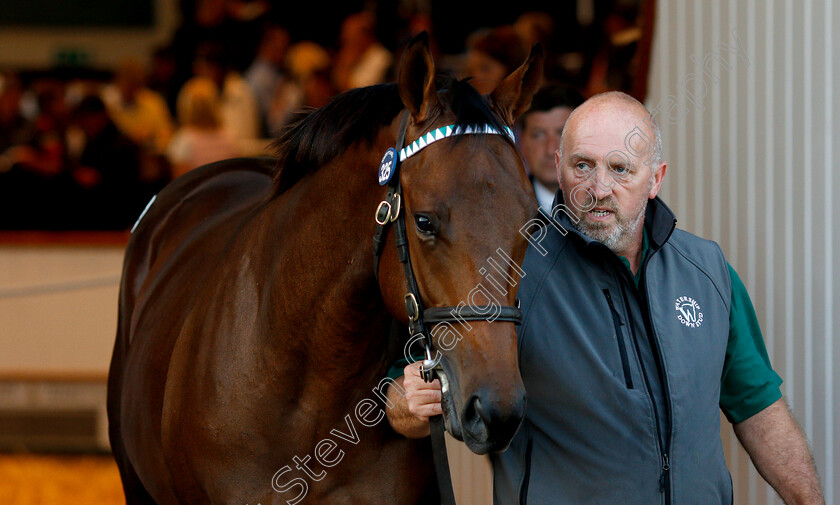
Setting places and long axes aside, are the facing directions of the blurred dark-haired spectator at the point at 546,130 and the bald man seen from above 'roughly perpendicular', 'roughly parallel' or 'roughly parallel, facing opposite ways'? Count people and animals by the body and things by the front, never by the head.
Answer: roughly parallel

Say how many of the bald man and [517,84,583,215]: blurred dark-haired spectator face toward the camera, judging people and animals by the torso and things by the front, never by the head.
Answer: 2

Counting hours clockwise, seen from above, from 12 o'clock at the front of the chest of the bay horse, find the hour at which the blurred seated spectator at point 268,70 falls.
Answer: The blurred seated spectator is roughly at 7 o'clock from the bay horse.

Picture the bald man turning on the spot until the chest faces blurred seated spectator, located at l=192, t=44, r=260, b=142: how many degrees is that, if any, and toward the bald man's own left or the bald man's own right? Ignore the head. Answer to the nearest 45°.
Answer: approximately 135° to the bald man's own right

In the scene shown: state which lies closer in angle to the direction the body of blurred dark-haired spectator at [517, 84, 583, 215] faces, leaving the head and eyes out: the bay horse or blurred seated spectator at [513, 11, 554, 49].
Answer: the bay horse

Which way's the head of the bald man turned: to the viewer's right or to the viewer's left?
to the viewer's left

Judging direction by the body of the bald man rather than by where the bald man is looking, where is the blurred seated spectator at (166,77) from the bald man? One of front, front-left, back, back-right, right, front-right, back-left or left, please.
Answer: back-right

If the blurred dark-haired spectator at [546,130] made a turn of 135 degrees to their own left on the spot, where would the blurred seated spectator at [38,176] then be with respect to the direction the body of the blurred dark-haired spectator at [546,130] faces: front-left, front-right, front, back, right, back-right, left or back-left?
left

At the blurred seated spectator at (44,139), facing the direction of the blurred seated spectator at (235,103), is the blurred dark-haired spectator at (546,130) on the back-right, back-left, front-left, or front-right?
front-right

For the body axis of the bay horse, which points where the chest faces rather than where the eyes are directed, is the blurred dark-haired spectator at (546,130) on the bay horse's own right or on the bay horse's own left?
on the bay horse's own left

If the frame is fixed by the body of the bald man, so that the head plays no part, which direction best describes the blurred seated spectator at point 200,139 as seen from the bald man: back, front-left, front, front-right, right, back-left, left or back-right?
back-right

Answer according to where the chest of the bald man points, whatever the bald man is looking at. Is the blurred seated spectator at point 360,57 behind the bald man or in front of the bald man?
behind

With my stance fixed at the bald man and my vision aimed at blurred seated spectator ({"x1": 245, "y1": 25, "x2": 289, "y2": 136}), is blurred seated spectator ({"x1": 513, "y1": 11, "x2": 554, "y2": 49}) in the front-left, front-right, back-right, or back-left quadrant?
front-right

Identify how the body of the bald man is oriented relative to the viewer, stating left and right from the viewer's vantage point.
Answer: facing the viewer

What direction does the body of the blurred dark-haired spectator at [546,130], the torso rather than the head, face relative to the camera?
toward the camera
